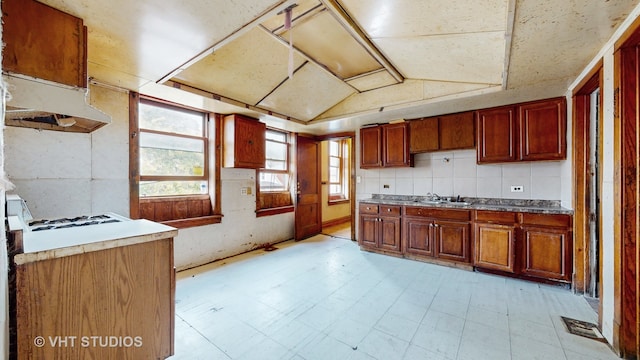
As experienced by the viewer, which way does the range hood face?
facing to the right of the viewer

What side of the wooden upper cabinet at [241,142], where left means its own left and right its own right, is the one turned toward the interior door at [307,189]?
left

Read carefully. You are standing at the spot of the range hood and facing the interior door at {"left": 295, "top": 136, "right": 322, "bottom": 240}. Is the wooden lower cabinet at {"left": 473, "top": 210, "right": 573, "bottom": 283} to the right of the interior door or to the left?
right

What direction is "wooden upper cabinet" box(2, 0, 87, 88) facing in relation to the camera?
to the viewer's right

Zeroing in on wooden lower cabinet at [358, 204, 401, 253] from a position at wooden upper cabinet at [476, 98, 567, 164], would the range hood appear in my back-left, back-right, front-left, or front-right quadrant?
front-left

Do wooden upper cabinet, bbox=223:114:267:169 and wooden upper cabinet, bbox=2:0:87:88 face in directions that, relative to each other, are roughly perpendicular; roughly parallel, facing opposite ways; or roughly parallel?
roughly perpendicular

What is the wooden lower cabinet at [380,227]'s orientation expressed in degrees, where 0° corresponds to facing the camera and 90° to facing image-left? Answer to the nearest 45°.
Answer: approximately 45°

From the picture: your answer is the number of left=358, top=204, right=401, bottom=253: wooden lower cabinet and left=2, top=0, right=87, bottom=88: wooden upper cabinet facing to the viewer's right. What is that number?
1

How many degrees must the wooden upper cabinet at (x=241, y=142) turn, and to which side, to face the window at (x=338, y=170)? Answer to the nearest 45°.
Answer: approximately 90° to its left

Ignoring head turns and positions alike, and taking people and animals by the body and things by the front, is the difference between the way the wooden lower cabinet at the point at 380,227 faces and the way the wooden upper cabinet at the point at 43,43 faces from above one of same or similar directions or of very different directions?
very different directions

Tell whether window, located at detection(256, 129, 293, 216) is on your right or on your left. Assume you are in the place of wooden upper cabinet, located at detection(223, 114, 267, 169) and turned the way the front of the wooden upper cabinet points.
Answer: on your left

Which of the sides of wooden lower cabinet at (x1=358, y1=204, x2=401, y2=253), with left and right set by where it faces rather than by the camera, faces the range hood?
front

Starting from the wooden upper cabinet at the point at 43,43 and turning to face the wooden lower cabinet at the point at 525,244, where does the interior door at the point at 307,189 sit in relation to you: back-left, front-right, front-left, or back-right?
front-left

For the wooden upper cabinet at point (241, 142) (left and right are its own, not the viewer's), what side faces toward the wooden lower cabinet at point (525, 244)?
front
